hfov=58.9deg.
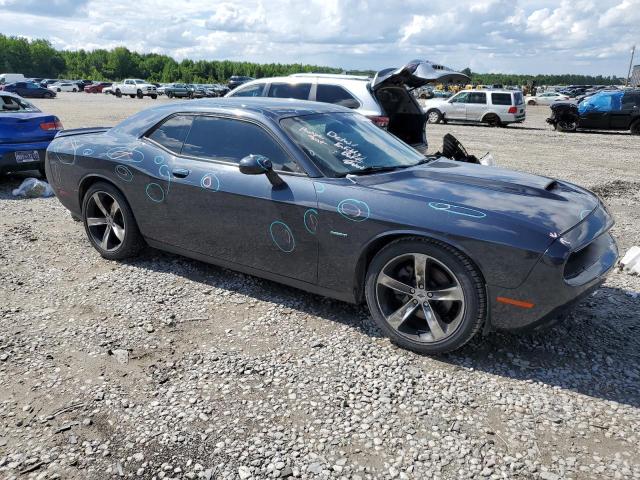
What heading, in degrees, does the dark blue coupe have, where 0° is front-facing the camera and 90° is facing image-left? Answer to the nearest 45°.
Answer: approximately 315°

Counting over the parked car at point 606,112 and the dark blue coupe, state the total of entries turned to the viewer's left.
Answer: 1

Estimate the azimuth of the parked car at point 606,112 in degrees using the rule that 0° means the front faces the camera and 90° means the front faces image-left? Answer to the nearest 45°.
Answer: approximately 90°

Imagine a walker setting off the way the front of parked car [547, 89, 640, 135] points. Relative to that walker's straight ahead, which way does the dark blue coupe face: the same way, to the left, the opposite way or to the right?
the opposite way

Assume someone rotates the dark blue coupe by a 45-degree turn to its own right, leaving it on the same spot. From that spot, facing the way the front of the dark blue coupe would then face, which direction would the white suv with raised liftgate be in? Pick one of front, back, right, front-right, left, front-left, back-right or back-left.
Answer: back

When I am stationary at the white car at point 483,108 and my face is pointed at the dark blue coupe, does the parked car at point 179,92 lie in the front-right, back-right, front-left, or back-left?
back-right

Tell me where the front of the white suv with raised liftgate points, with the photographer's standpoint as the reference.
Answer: facing away from the viewer and to the left of the viewer

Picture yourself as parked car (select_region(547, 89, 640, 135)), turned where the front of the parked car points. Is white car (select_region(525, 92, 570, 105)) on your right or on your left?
on your right

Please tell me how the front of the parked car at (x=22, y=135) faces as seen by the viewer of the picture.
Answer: facing away from the viewer and to the left of the viewer
